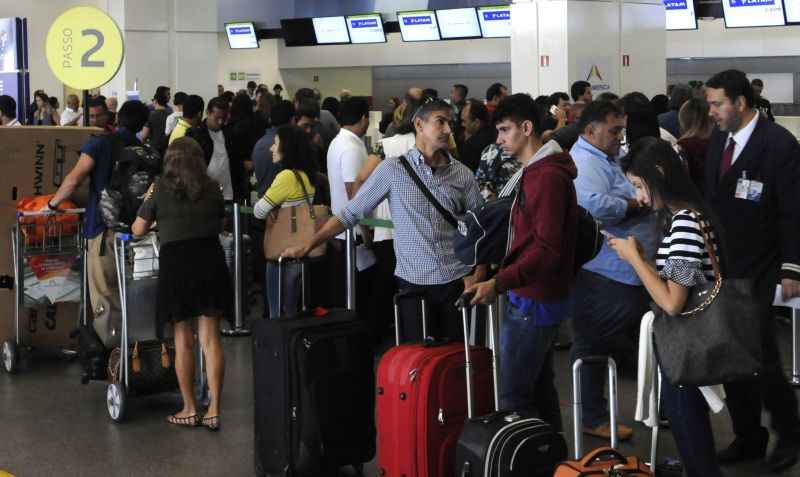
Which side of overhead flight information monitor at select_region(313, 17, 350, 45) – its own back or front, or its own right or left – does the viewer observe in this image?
front

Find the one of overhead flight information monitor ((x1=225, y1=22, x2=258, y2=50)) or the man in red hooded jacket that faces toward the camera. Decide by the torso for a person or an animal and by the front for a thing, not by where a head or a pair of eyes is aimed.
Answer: the overhead flight information monitor

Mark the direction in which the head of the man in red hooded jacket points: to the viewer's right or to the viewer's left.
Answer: to the viewer's left

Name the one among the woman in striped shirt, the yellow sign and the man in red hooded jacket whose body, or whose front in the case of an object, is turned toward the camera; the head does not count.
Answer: the yellow sign

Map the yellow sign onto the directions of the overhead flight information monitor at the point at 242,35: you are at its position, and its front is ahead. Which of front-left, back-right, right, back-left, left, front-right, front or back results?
front

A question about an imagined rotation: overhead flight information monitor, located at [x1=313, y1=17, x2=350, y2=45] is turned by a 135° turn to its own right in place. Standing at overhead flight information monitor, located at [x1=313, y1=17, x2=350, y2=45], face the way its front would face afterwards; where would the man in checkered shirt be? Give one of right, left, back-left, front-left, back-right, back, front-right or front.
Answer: back-left

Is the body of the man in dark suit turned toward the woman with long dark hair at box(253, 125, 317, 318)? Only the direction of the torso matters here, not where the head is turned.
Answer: no

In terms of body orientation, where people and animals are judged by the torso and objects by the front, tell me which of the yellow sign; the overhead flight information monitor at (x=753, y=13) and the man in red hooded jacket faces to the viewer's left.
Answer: the man in red hooded jacket

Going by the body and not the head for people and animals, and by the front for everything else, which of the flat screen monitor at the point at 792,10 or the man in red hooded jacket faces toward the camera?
the flat screen monitor

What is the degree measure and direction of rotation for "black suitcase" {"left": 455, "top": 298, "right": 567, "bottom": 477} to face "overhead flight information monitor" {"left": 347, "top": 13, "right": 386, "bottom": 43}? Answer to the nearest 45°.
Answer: approximately 135° to its left

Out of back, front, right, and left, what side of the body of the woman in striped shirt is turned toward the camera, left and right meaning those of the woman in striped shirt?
left

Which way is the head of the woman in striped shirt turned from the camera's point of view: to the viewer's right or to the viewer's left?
to the viewer's left

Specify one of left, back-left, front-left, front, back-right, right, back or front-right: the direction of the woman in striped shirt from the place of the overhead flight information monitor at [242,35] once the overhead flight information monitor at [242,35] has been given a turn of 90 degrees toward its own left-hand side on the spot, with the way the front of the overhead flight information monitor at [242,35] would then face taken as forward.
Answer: right

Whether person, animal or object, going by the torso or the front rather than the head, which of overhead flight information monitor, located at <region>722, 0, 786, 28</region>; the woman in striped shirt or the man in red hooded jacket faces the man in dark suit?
the overhead flight information monitor

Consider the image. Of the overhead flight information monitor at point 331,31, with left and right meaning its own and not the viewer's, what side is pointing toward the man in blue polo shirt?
front

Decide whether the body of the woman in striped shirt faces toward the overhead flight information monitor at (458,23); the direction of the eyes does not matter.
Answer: no

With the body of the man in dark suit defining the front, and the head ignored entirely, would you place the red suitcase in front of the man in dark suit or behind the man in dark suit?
in front

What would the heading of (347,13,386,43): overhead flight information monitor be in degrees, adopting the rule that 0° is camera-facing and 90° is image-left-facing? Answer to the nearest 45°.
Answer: approximately 0°

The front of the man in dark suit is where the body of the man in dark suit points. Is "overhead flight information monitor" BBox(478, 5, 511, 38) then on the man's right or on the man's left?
on the man's right
